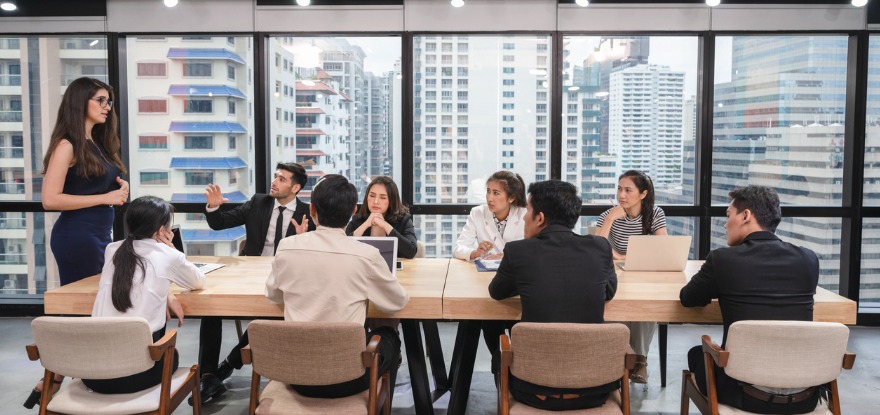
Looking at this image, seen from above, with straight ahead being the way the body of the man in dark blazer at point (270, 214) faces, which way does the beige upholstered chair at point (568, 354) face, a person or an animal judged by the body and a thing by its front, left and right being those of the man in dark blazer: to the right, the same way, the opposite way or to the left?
the opposite way

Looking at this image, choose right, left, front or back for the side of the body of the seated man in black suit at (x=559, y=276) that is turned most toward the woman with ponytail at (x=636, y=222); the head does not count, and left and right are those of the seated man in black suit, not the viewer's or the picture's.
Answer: front

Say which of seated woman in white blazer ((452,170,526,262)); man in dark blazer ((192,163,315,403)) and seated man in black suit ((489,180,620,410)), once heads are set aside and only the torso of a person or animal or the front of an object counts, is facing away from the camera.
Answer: the seated man in black suit

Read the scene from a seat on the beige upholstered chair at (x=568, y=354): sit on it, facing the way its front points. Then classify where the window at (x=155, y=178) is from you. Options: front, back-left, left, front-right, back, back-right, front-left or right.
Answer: front-left

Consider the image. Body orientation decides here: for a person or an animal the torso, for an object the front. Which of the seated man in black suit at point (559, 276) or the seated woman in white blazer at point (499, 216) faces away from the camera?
the seated man in black suit

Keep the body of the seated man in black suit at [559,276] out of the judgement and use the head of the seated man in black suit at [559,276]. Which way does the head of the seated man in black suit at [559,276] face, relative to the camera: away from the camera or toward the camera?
away from the camera

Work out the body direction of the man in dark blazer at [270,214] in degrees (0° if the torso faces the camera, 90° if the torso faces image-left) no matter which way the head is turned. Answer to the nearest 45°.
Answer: approximately 45°

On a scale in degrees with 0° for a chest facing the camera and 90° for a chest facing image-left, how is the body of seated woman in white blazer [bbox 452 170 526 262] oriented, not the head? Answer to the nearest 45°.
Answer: approximately 45°

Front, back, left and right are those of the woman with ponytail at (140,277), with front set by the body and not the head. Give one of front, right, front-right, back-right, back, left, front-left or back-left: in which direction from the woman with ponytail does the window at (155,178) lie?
front-left

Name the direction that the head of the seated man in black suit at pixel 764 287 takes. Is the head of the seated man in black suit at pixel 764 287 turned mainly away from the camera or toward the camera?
away from the camera

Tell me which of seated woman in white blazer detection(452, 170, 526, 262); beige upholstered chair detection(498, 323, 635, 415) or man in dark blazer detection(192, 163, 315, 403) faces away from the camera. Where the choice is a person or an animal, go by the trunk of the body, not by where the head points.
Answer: the beige upholstered chair

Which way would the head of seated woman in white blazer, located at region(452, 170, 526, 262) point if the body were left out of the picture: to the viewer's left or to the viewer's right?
to the viewer's left

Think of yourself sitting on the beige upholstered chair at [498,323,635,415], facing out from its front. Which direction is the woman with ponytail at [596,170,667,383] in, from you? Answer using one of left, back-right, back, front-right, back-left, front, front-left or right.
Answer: front

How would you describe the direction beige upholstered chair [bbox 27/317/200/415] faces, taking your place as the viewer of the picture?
facing away from the viewer and to the right of the viewer

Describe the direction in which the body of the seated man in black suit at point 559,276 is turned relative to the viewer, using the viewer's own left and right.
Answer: facing away from the viewer

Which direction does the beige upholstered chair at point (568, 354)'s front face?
away from the camera

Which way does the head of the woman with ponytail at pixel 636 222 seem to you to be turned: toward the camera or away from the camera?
toward the camera
